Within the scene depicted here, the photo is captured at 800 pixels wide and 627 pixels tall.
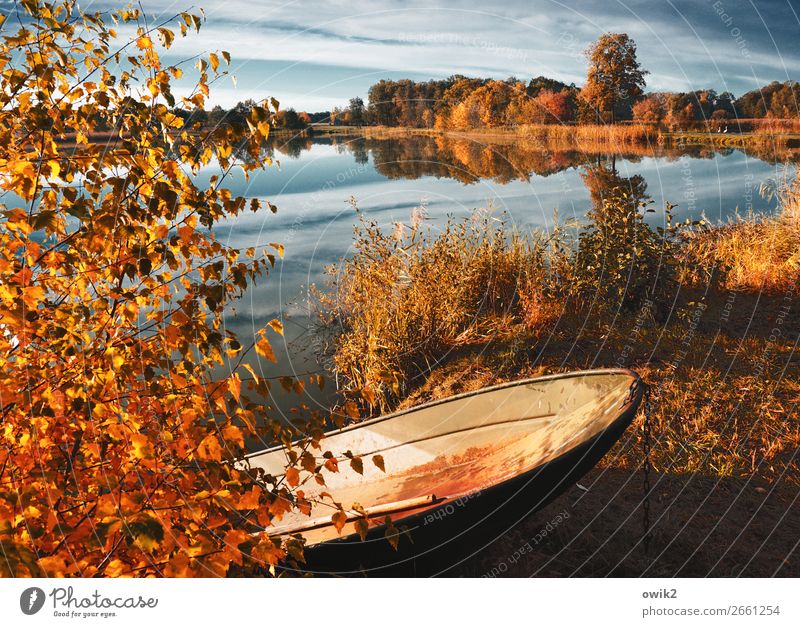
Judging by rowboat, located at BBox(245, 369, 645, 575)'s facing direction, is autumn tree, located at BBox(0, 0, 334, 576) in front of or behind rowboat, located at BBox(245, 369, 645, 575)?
behind

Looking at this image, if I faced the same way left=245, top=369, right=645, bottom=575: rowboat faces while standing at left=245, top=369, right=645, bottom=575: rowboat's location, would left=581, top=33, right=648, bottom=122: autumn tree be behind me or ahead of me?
ahead

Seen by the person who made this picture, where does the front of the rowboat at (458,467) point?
facing away from the viewer and to the right of the viewer

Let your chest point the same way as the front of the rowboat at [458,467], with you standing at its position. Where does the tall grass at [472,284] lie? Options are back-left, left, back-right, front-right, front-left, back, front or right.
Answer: front-left

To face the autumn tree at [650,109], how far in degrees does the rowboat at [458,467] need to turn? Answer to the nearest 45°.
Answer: approximately 45° to its left
